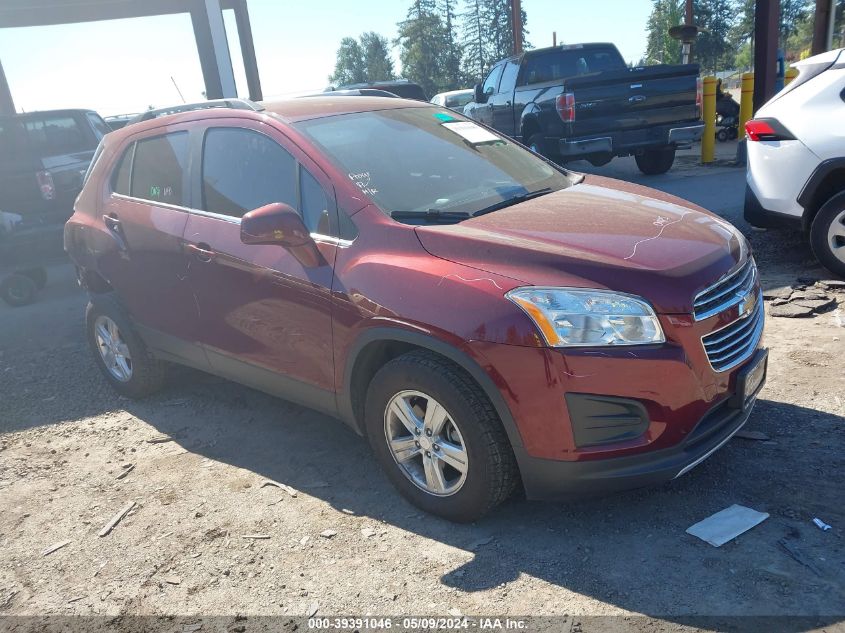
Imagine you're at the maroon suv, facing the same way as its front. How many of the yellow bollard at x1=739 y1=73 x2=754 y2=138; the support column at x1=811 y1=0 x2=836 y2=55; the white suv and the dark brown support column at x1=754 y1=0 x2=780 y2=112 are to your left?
4

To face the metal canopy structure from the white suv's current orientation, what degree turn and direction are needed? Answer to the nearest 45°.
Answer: approximately 135° to its left

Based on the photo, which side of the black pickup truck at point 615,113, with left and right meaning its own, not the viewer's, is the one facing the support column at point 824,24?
right

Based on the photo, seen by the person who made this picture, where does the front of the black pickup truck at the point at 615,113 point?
facing away from the viewer and to the left of the viewer

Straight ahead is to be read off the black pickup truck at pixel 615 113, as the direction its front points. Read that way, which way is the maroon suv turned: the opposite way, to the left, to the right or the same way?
the opposite way

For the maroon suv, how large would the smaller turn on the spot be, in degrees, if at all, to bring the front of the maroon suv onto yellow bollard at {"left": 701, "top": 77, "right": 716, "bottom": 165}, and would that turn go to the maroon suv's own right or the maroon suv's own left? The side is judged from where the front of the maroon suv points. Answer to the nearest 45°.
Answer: approximately 90° to the maroon suv's own left

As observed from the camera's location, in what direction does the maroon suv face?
facing the viewer and to the right of the viewer

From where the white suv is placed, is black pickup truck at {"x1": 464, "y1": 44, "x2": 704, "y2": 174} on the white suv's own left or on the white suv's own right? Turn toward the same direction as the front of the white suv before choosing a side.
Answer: on the white suv's own left

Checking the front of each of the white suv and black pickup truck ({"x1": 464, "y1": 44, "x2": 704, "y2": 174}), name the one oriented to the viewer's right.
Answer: the white suv

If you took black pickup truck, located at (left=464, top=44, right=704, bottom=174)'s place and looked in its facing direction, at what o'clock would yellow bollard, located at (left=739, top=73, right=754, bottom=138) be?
The yellow bollard is roughly at 3 o'clock from the black pickup truck.

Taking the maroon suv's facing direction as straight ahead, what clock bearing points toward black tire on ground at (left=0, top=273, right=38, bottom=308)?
The black tire on ground is roughly at 6 o'clock from the maroon suv.
